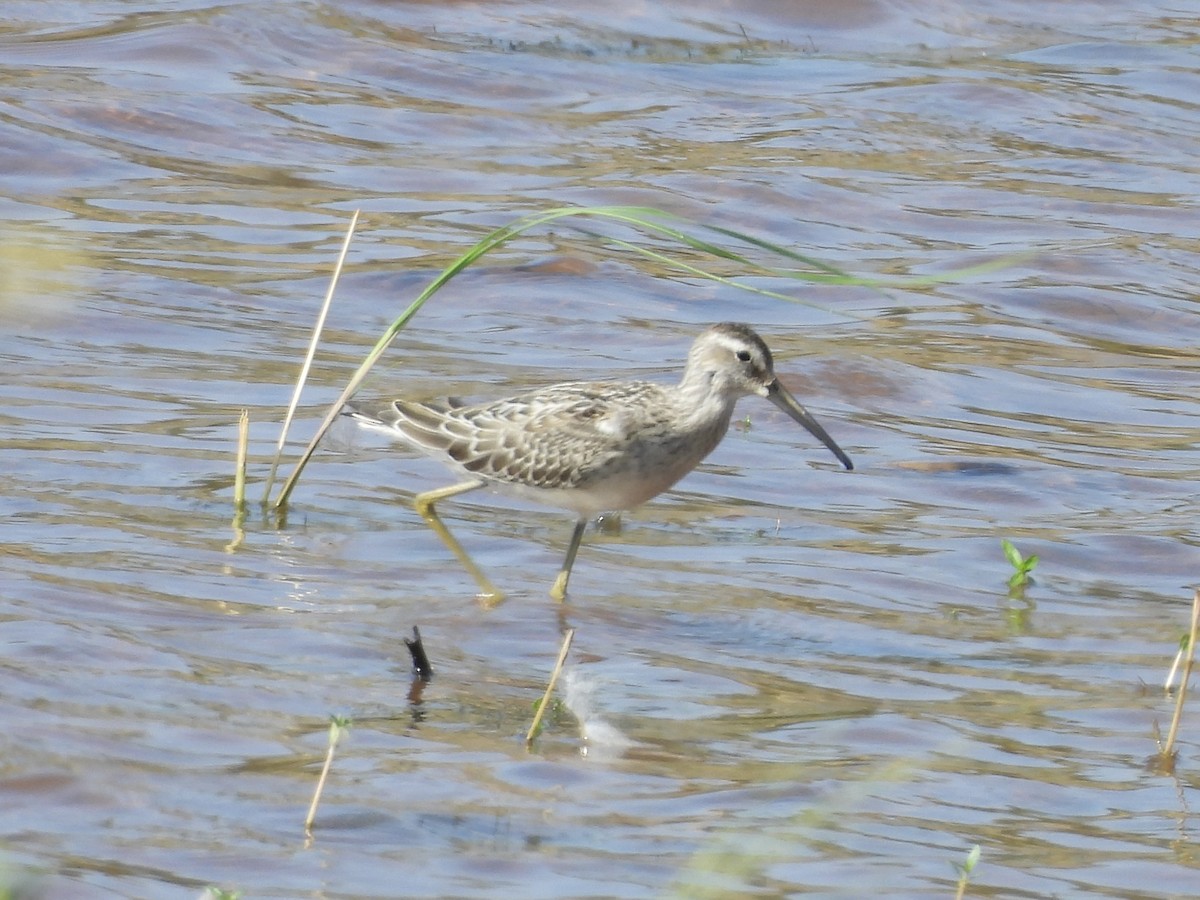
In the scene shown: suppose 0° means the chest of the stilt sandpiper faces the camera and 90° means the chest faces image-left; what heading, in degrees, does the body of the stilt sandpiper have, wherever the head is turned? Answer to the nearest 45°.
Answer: approximately 270°

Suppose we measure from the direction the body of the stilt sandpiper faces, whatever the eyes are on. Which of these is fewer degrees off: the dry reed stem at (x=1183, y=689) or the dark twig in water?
the dry reed stem

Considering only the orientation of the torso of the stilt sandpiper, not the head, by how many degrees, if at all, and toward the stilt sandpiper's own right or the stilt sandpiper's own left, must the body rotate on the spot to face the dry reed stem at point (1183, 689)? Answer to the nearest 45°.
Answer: approximately 45° to the stilt sandpiper's own right

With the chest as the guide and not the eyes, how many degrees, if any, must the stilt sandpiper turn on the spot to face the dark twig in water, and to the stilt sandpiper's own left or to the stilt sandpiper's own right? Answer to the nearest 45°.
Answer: approximately 90° to the stilt sandpiper's own right
